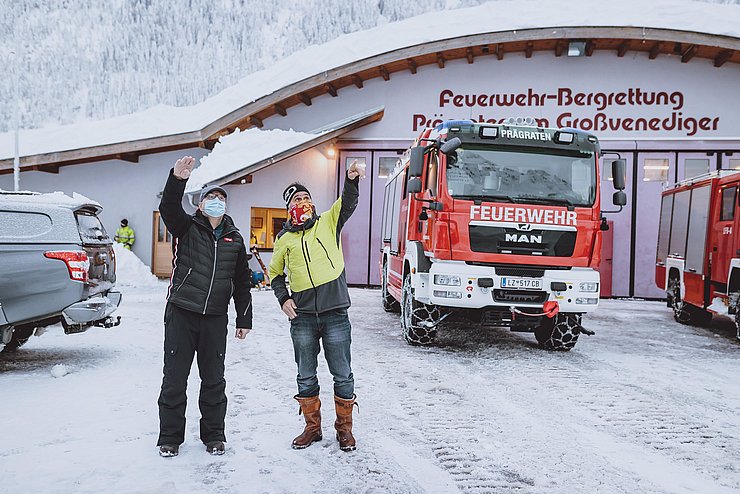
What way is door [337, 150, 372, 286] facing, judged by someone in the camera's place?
facing the viewer

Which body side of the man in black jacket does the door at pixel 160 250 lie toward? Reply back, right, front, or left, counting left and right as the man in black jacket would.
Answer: back

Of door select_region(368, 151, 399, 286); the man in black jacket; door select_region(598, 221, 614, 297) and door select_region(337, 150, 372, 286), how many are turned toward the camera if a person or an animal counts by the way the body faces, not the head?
4

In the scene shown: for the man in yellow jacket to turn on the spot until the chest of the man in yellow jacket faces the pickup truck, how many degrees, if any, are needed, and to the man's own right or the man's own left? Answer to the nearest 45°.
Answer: approximately 135° to the man's own right

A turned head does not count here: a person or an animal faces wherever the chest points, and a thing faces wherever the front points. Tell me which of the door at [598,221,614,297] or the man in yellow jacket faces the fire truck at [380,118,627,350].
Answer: the door

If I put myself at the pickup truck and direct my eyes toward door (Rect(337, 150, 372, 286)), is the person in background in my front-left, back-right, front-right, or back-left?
front-left

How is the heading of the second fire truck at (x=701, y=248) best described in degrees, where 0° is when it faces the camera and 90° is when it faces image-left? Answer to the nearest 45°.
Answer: approximately 315°

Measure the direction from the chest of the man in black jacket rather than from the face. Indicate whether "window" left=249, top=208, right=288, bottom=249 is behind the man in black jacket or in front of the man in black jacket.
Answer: behind

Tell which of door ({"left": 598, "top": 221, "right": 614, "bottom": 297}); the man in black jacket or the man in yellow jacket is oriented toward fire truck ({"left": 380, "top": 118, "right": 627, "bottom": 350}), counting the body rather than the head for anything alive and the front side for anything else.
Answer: the door

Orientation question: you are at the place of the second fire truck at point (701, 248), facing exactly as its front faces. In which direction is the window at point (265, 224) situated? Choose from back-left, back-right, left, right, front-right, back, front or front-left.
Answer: back-right

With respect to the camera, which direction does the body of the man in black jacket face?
toward the camera

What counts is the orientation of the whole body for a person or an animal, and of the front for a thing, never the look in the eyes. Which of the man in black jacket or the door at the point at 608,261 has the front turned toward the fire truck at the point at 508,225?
the door

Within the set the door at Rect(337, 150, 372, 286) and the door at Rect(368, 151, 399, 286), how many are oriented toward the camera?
2

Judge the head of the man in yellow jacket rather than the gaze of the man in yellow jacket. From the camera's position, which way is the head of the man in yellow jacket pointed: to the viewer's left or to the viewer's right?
to the viewer's right
